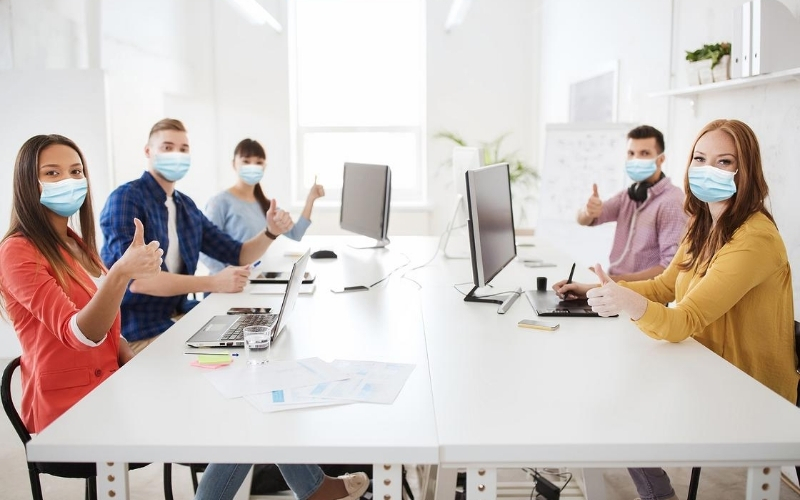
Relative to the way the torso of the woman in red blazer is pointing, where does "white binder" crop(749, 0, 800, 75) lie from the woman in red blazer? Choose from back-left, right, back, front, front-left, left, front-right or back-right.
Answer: front-left

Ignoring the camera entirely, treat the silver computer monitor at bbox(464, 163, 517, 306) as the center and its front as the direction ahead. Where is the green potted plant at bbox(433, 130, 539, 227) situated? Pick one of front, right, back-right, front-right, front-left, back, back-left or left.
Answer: left

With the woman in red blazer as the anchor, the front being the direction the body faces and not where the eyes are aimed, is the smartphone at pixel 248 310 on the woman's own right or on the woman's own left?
on the woman's own left

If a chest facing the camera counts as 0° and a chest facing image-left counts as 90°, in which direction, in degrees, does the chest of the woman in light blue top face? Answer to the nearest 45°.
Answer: approximately 315°

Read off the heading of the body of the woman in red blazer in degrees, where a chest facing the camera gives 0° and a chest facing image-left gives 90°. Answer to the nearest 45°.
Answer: approximately 315°

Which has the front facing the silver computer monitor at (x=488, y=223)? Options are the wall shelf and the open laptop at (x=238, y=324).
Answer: the wall shelf

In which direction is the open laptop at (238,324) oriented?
to the viewer's left

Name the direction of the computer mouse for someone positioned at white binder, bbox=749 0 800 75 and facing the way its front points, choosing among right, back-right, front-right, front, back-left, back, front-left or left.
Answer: front-right

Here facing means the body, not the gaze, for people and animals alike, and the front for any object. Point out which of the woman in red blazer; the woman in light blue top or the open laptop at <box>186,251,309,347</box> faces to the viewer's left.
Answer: the open laptop

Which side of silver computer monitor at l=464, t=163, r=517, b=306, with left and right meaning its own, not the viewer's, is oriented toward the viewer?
right

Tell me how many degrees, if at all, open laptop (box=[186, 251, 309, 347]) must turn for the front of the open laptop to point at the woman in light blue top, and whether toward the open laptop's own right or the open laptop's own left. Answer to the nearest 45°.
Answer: approximately 90° to the open laptop's own right
